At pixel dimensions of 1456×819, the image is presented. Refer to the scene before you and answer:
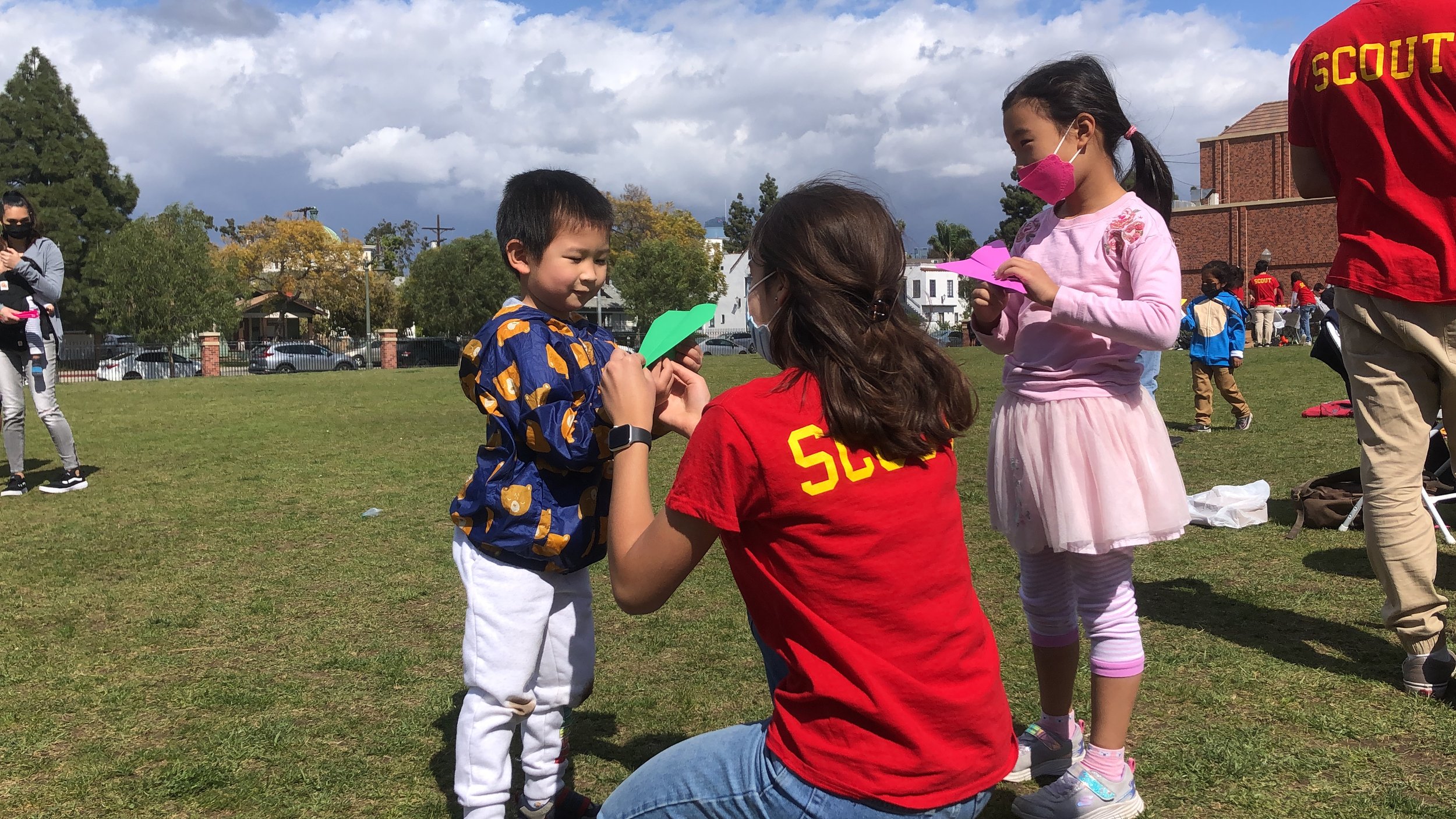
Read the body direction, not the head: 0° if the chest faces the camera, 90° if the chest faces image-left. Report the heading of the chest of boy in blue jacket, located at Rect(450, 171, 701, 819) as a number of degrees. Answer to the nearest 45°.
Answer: approximately 315°

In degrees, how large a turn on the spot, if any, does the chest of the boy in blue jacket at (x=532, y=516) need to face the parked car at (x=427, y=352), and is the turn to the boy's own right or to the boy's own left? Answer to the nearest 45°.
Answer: approximately 135° to the boy's own left

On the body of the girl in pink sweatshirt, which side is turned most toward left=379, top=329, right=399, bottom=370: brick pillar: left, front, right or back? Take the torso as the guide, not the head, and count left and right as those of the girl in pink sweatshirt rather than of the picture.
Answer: right

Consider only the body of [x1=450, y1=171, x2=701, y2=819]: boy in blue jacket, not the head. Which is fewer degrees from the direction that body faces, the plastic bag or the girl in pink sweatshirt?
the girl in pink sweatshirt

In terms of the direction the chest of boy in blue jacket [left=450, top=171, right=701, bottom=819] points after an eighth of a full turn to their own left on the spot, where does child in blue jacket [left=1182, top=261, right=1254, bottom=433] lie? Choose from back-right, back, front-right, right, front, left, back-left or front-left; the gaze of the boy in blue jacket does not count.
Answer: front-left

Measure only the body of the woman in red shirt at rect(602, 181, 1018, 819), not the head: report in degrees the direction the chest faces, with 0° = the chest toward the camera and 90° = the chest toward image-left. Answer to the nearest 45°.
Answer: approximately 135°

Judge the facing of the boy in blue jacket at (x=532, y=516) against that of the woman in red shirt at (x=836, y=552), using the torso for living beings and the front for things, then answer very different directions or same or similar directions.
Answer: very different directions

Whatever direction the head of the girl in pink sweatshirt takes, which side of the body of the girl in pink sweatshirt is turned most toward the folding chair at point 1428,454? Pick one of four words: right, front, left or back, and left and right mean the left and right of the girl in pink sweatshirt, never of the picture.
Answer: back

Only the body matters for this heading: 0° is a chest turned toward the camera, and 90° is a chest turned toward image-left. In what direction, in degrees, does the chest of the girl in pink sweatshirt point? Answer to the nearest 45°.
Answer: approximately 45°

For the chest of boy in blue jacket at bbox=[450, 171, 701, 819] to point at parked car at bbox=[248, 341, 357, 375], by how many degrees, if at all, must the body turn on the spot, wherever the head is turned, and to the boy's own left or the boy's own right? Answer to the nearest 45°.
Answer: approximately 135° to the boy's own left

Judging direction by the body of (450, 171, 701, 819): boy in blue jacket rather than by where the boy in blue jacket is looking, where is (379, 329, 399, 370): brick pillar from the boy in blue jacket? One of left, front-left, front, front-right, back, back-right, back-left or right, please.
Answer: back-left

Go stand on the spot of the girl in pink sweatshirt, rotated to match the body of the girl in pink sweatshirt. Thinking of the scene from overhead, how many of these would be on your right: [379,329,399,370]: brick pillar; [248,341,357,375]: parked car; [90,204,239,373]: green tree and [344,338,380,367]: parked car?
4

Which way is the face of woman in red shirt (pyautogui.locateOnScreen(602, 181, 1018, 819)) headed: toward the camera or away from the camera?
away from the camera

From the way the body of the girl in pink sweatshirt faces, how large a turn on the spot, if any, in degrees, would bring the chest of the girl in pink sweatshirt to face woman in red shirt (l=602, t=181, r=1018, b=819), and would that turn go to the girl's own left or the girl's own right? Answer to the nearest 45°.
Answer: approximately 45° to the girl's own left
